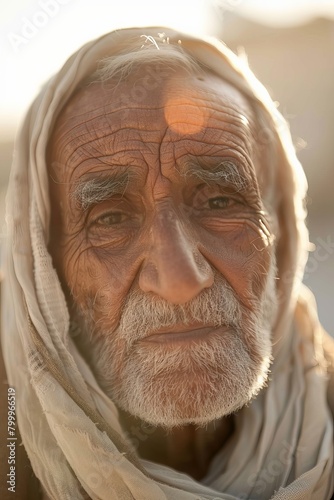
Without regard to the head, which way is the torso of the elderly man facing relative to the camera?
toward the camera

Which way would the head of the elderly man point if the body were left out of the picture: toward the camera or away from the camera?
toward the camera
